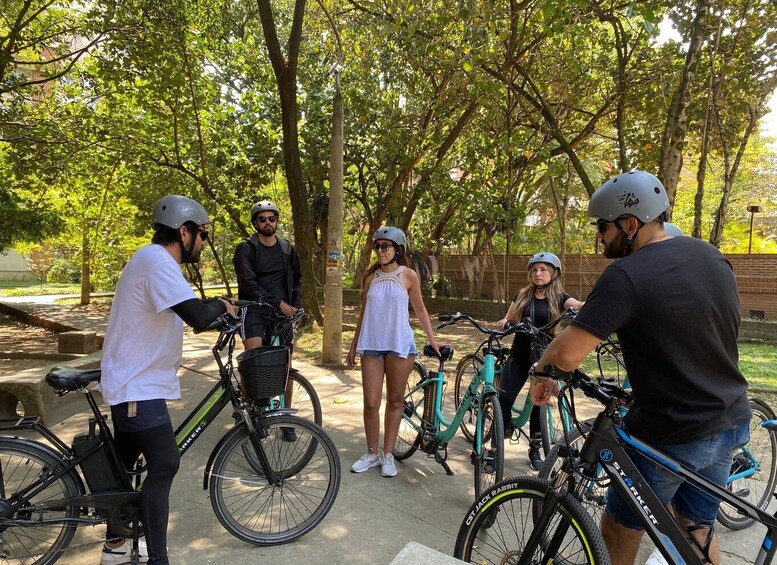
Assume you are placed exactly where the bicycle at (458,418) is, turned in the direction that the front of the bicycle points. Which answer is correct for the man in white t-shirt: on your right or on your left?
on your right

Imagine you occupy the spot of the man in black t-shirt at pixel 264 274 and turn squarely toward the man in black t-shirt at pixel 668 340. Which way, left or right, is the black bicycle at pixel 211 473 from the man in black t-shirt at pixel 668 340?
right

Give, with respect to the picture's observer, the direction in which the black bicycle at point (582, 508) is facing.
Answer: facing to the left of the viewer

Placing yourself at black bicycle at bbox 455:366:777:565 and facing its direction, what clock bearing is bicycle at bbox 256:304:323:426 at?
The bicycle is roughly at 1 o'clock from the black bicycle.

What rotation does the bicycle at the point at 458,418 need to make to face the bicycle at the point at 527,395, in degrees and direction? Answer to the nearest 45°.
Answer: approximately 90° to its left

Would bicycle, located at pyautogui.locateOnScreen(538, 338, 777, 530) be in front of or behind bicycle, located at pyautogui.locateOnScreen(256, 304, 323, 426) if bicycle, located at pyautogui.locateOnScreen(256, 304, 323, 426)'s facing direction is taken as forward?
in front

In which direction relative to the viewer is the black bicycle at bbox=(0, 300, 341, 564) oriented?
to the viewer's right

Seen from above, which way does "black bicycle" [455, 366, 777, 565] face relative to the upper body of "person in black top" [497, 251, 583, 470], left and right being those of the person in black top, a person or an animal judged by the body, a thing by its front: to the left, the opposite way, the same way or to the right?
to the right

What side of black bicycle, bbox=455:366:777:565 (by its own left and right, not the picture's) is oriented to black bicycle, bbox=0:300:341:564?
front

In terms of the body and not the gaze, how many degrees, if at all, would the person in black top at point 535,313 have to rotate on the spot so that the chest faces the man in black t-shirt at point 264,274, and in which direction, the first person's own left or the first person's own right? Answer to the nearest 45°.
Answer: approximately 90° to the first person's own right

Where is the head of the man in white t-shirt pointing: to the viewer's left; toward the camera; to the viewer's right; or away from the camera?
to the viewer's right

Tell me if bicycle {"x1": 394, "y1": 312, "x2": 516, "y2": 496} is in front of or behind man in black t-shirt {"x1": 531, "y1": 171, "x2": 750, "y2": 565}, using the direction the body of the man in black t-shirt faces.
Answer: in front

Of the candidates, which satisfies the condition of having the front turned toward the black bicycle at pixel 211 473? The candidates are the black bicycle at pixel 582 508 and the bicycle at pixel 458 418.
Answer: the black bicycle at pixel 582 508

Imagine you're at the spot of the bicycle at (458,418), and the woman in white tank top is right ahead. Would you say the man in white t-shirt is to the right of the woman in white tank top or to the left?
left

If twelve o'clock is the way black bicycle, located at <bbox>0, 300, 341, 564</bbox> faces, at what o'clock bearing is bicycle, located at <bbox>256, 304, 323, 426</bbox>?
The bicycle is roughly at 10 o'clock from the black bicycle.
